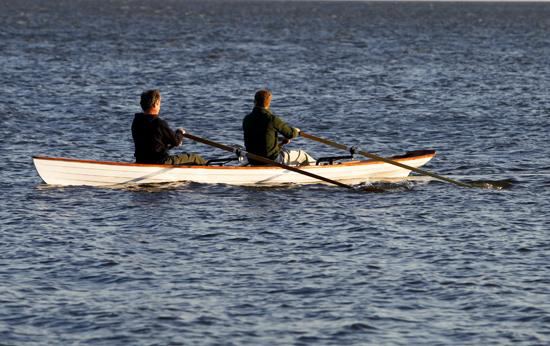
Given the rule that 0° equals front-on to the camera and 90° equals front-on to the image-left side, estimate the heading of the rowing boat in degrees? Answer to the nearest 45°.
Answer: approximately 90°
